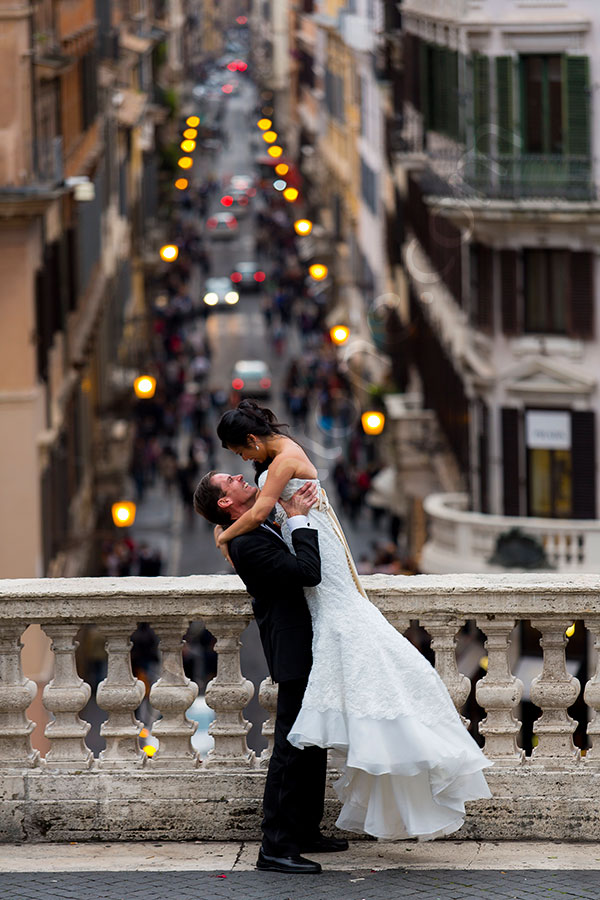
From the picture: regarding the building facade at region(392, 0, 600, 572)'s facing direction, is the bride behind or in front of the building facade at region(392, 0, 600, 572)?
in front

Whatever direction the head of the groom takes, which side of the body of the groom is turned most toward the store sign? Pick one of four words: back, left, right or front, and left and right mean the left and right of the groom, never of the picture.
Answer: left

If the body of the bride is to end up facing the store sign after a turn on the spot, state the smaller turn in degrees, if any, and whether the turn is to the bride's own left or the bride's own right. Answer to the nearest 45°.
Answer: approximately 90° to the bride's own right

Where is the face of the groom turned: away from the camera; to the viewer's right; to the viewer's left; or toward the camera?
to the viewer's right

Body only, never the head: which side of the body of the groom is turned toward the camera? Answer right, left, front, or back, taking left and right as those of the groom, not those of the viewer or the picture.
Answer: right

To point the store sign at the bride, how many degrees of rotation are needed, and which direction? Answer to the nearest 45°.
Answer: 0° — it already faces them

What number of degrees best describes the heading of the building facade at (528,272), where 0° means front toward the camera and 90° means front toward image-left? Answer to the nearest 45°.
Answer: approximately 0°

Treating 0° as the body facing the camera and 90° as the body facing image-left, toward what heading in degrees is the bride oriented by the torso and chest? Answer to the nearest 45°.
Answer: approximately 90°

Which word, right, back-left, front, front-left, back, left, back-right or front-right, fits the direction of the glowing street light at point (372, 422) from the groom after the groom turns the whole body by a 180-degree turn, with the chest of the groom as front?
right
